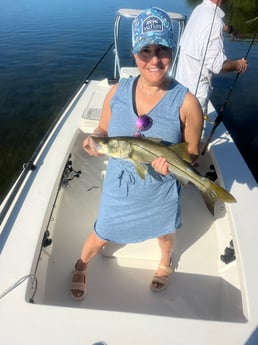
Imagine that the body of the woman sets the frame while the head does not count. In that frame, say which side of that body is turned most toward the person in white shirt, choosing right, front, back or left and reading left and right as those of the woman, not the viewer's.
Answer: back

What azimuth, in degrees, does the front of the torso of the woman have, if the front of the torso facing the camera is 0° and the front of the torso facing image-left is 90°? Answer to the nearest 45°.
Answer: approximately 0°
